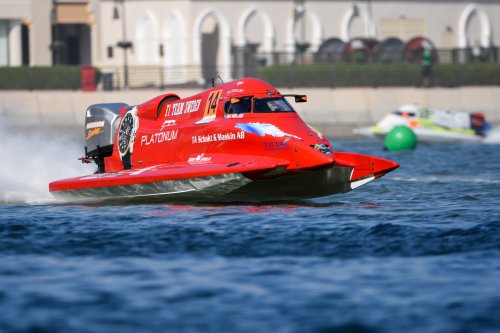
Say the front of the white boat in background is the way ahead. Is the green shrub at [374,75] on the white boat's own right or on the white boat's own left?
on the white boat's own right

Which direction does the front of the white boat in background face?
to the viewer's left

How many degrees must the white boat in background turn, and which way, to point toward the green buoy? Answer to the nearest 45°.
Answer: approximately 90° to its left

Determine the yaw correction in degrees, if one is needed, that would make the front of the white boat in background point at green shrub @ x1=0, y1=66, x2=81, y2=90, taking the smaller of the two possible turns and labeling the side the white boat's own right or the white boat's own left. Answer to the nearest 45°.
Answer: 0° — it already faces it

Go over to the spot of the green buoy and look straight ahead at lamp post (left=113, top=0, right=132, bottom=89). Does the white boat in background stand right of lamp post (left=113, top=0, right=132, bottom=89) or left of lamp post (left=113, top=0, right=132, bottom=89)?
right

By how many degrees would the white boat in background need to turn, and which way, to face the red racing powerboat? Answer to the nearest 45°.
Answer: approximately 90° to its left

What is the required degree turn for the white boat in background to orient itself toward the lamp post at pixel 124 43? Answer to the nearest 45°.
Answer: approximately 45° to its right
